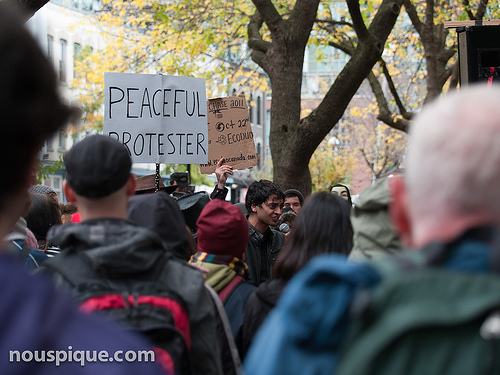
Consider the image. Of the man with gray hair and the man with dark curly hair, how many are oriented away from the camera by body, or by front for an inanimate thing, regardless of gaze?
1

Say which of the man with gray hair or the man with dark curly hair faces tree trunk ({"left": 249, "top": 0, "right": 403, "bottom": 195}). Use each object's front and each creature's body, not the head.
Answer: the man with gray hair

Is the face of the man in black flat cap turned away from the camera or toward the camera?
away from the camera

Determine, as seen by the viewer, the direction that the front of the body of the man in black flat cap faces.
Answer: away from the camera

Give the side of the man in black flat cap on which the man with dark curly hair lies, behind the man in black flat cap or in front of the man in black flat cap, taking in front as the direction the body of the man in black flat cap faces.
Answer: in front

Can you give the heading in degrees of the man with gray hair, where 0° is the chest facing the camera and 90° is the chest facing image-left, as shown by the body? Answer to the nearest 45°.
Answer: approximately 180°

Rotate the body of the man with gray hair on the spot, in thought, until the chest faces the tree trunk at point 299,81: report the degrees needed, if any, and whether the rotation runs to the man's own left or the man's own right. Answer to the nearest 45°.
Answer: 0° — they already face it

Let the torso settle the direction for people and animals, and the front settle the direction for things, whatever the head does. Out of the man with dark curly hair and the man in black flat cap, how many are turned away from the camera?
1

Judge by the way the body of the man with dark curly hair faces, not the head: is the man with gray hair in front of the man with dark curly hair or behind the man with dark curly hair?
in front

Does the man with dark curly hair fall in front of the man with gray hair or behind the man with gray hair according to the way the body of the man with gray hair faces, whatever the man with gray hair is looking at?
in front

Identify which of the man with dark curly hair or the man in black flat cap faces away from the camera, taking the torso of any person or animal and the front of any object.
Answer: the man in black flat cap

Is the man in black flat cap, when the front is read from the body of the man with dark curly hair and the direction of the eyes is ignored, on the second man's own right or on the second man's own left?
on the second man's own right

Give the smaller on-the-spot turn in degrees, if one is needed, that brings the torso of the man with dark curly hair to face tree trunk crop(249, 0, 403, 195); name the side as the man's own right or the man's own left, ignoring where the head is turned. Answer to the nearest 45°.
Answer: approximately 135° to the man's own left

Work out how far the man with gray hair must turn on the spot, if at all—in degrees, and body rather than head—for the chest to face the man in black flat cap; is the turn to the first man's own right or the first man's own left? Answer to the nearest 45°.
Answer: approximately 45° to the first man's own left

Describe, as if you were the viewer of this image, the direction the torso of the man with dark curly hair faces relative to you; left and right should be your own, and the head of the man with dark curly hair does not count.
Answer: facing the viewer and to the right of the viewer
